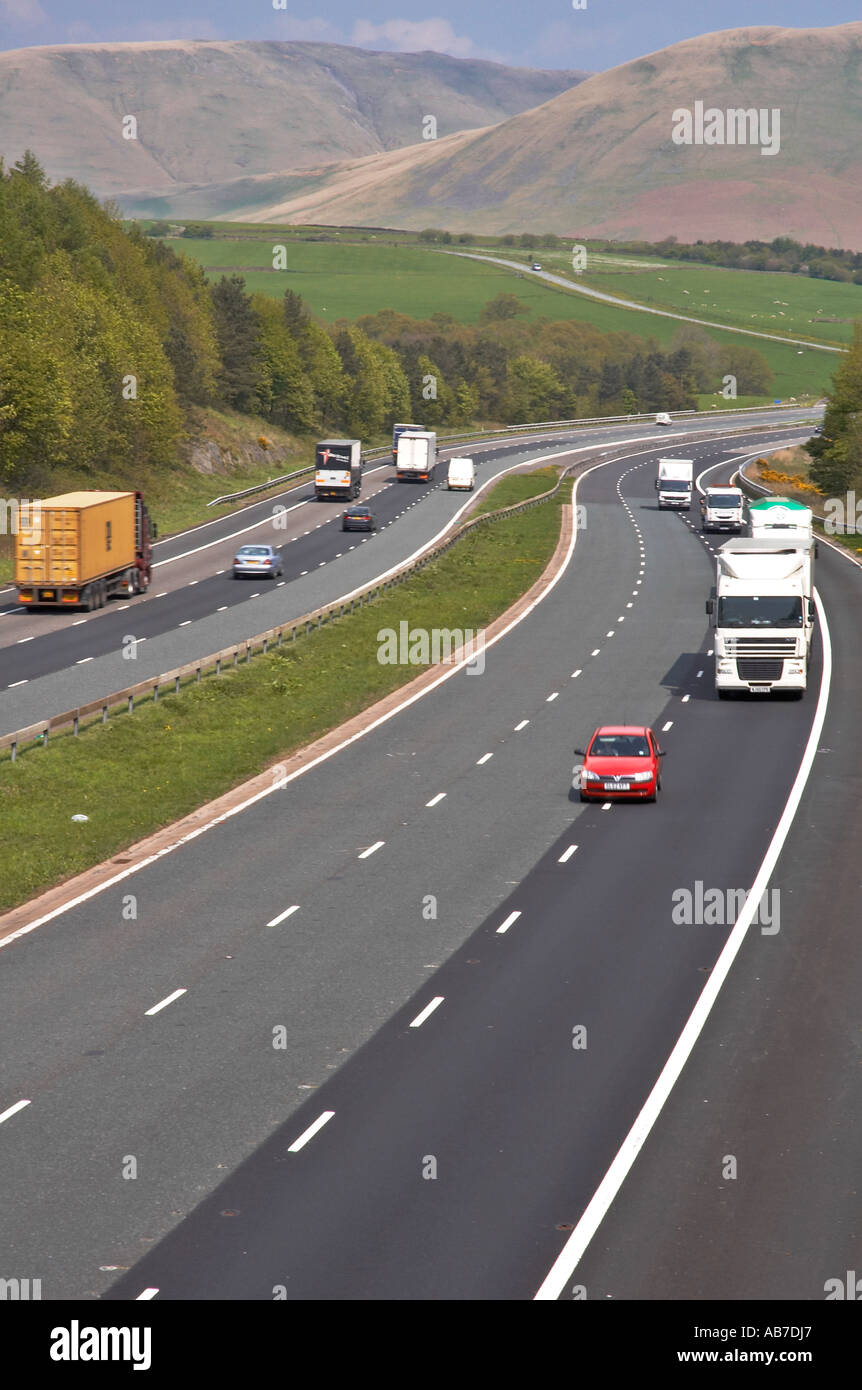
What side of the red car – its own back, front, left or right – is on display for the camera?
front
